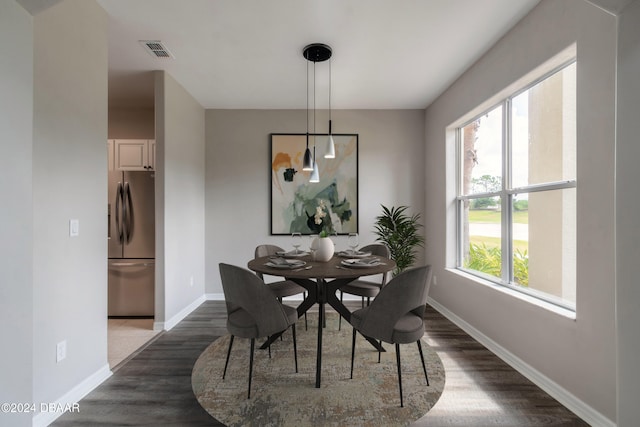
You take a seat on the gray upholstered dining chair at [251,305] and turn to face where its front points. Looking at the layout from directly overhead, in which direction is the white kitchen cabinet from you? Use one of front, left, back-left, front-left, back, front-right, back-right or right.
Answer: left

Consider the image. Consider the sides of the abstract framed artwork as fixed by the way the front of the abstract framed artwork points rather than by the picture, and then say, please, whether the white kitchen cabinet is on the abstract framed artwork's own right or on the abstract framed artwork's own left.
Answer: on the abstract framed artwork's own right

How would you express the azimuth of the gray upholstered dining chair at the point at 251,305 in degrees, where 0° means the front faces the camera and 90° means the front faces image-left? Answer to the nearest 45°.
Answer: approximately 225°

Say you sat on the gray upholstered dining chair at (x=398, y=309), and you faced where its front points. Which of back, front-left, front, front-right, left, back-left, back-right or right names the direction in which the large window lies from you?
right

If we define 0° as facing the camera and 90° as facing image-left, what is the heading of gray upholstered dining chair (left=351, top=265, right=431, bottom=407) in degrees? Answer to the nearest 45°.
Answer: approximately 135°

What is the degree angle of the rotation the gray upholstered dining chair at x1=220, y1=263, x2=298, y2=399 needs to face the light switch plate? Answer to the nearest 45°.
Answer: approximately 135° to its left

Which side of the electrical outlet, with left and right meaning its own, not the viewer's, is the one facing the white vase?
front

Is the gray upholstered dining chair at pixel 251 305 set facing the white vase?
yes

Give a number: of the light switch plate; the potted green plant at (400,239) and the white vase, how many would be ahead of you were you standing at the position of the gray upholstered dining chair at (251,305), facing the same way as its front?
2

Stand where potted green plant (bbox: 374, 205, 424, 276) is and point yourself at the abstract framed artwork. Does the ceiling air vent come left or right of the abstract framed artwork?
left

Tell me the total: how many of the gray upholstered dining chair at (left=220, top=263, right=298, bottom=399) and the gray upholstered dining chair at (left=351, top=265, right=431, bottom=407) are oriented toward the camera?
0

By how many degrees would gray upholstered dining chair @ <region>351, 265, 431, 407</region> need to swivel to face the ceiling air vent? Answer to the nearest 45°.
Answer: approximately 45° to its left

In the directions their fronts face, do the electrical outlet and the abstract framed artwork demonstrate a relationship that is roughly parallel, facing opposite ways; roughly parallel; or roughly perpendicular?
roughly perpendicular

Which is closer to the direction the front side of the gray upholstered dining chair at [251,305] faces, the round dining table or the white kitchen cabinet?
the round dining table

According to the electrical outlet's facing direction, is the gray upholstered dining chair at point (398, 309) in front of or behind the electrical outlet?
in front

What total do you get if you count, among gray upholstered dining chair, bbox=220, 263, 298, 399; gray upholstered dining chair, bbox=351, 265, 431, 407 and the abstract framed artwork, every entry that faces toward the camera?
1
